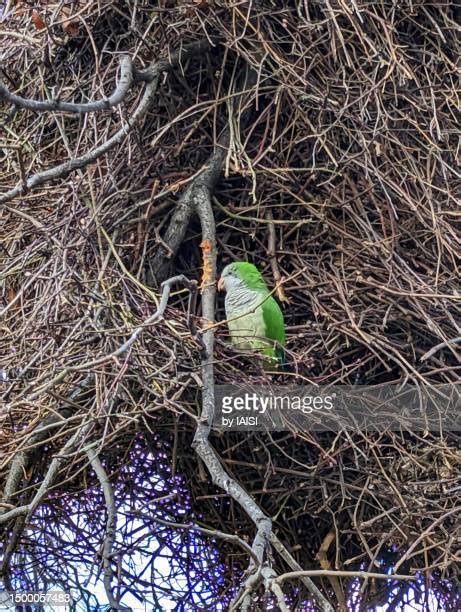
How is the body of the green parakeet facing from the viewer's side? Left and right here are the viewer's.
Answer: facing the viewer and to the left of the viewer

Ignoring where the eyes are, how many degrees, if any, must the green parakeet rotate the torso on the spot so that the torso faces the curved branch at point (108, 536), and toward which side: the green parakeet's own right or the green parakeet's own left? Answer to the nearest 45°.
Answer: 0° — it already faces it
